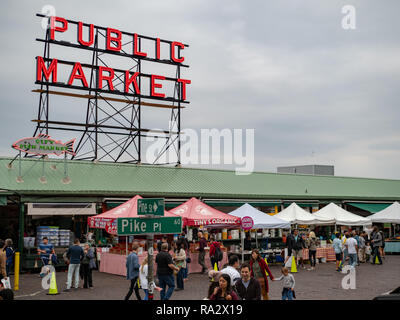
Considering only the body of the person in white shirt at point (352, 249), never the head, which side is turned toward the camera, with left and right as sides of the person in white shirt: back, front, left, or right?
back

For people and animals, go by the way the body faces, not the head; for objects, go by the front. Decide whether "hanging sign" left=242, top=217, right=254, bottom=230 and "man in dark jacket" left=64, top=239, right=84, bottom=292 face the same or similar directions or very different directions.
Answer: very different directions

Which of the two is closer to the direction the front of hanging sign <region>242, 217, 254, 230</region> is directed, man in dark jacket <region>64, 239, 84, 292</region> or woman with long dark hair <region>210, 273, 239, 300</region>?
the woman with long dark hair

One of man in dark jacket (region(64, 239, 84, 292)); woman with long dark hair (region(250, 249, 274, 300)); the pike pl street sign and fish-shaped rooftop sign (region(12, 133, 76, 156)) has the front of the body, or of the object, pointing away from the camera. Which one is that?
the man in dark jacket

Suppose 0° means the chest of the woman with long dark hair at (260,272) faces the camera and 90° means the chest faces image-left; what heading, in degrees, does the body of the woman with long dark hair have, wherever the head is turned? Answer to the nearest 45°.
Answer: approximately 45°

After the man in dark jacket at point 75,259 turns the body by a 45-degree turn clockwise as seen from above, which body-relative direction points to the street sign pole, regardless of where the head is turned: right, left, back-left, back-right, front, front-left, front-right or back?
back-right

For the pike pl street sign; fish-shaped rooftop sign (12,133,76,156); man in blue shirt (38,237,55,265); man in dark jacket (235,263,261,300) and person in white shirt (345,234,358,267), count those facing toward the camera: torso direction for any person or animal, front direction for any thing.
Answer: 4

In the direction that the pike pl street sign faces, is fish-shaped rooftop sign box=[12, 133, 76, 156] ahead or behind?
behind

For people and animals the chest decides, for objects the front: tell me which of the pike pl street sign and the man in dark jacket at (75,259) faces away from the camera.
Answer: the man in dark jacket
